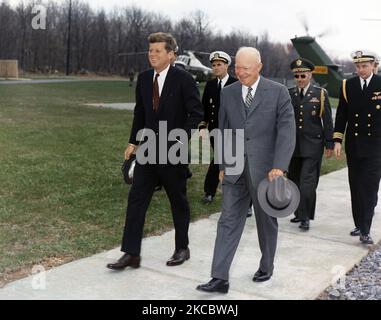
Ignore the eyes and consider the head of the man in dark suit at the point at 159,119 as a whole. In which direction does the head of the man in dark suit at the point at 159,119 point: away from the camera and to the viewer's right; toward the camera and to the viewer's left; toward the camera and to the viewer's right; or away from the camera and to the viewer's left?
toward the camera and to the viewer's left

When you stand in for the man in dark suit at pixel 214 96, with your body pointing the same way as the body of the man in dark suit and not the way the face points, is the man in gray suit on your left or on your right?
on your left

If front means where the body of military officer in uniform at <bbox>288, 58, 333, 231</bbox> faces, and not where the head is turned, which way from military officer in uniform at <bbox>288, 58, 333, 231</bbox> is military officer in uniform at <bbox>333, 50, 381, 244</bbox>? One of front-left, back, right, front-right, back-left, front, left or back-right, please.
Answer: left

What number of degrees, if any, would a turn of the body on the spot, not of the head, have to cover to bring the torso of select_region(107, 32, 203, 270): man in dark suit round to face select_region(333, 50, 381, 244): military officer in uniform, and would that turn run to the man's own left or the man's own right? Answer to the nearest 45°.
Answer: approximately 180°

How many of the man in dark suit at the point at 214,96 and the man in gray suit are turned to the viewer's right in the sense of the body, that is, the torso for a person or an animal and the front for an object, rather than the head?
0

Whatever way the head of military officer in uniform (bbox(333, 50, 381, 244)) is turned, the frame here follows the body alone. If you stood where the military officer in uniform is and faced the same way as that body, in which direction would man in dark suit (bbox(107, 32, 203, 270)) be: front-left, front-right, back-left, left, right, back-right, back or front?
front-right

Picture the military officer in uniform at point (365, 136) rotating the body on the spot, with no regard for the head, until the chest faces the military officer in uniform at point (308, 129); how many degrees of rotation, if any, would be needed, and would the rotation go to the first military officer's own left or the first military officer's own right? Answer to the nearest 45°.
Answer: approximately 135° to the first military officer's own right

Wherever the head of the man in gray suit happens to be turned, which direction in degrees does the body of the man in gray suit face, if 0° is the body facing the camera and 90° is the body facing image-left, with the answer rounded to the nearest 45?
approximately 45°

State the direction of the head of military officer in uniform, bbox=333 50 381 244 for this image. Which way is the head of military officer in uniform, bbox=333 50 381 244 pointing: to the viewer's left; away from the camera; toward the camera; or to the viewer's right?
toward the camera

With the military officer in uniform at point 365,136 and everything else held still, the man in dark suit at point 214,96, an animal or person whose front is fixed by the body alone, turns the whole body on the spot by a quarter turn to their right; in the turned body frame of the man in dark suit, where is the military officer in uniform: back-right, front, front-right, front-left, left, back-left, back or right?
back

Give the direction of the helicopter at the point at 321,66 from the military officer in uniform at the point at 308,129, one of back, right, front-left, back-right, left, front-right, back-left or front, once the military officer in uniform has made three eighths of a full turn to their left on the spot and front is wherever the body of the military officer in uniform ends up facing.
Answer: left

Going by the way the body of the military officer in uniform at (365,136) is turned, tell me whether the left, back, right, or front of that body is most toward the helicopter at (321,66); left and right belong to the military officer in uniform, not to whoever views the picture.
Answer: back

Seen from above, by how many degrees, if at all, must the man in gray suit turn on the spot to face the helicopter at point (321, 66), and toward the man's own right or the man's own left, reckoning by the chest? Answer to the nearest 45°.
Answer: approximately 135° to the man's own right

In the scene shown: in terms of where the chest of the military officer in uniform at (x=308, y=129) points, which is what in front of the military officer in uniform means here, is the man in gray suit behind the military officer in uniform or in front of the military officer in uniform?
in front

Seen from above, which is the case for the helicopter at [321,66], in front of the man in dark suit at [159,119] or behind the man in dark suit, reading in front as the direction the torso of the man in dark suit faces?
behind

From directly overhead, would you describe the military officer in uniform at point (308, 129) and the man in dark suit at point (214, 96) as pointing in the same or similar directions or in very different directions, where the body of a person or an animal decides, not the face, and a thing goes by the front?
same or similar directions

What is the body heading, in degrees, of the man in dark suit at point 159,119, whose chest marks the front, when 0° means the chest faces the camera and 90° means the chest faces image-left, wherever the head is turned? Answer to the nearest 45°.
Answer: approximately 45°

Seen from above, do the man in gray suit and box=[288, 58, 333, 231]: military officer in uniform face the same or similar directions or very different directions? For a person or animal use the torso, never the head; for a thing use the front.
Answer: same or similar directions

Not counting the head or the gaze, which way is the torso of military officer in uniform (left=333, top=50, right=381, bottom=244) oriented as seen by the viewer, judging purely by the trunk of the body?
toward the camera
